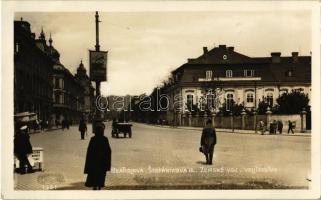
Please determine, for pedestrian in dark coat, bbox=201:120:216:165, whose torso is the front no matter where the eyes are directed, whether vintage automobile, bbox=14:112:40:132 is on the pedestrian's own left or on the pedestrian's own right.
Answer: on the pedestrian's own left

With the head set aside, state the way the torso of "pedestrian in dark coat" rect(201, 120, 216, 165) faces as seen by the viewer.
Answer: away from the camera

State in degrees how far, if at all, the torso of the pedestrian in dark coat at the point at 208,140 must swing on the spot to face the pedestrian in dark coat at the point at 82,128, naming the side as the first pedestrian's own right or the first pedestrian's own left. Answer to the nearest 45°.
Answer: approximately 90° to the first pedestrian's own left
